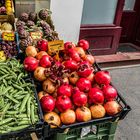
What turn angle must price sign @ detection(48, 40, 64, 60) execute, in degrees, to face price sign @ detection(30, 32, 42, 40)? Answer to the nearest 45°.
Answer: approximately 135° to its right

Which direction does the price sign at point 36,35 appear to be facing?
toward the camera

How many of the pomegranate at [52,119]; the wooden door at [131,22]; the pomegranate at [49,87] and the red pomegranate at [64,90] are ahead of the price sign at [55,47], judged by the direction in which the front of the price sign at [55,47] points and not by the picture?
3

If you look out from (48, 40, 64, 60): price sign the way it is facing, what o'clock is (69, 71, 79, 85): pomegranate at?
The pomegranate is roughly at 11 o'clock from the price sign.

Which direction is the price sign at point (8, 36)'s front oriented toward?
toward the camera

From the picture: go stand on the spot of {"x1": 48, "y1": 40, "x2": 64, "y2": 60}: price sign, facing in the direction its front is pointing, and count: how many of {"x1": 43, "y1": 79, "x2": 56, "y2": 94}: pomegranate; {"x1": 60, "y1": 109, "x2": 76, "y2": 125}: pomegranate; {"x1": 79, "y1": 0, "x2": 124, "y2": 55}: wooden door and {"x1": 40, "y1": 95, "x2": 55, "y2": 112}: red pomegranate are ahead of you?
3

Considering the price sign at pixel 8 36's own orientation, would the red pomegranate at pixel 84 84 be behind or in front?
in front

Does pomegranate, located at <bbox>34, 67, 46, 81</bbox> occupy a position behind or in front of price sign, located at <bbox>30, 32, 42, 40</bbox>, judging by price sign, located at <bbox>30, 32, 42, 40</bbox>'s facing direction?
in front

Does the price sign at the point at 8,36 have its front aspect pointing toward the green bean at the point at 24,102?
yes

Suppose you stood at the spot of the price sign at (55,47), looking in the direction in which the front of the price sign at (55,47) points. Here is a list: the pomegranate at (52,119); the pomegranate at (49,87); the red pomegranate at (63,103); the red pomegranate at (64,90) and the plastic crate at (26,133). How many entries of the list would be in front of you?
5

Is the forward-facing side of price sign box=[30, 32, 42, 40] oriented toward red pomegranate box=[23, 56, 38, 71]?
yes
